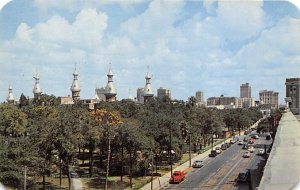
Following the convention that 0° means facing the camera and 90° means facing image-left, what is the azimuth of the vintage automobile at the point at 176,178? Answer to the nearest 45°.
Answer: approximately 45°

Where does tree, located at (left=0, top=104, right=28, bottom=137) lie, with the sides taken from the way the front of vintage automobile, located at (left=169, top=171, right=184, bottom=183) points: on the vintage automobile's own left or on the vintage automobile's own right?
on the vintage automobile's own right

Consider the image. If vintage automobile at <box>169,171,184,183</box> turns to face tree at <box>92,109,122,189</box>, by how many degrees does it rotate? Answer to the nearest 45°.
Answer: approximately 90° to its right
